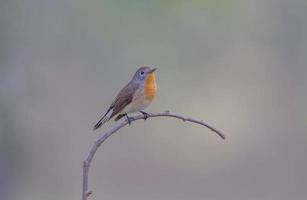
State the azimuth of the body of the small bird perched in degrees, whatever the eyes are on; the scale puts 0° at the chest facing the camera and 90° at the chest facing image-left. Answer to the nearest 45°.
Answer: approximately 270°
